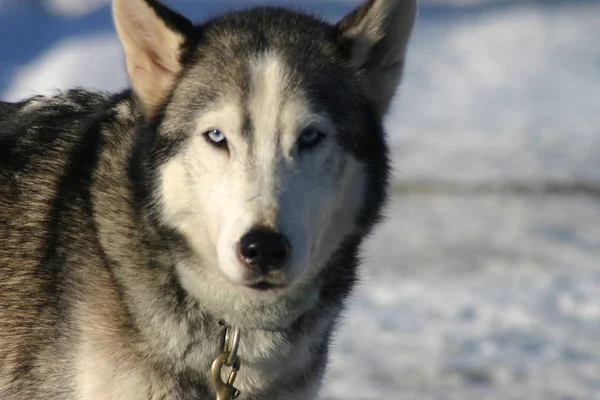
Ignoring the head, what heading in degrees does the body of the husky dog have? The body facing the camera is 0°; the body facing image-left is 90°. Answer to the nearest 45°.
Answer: approximately 315°
